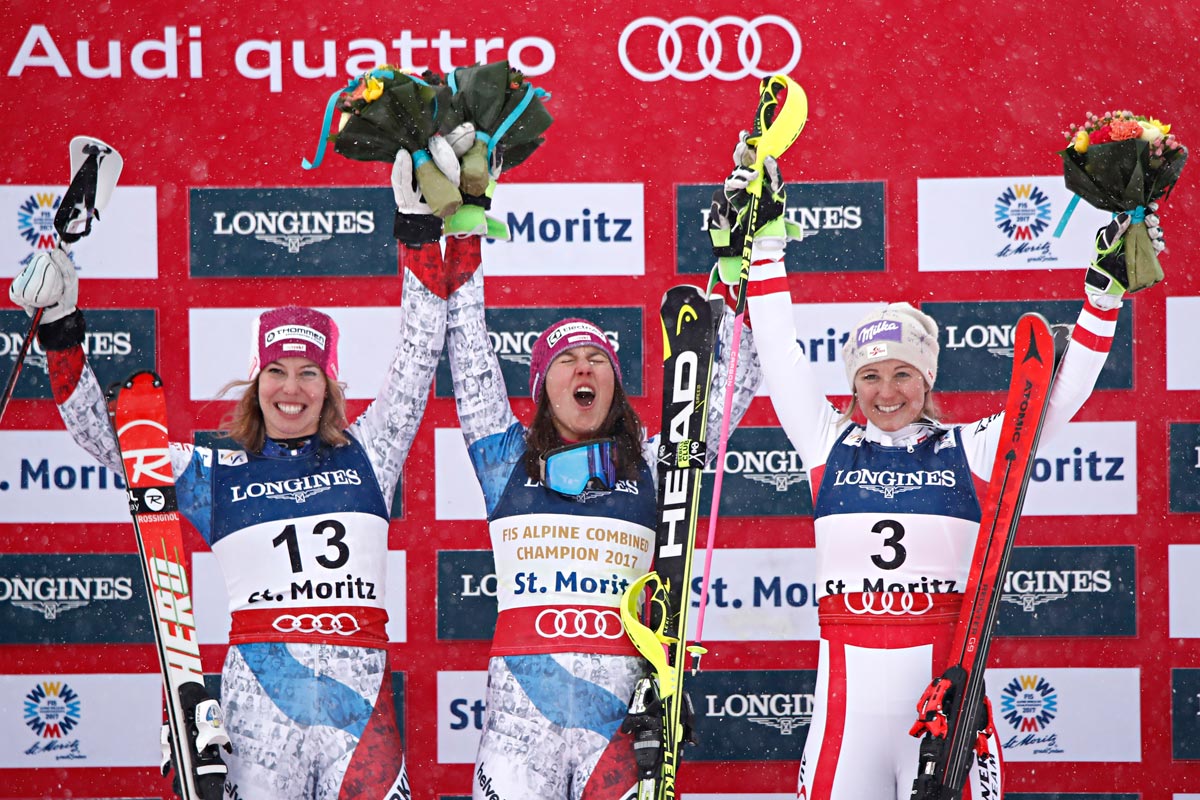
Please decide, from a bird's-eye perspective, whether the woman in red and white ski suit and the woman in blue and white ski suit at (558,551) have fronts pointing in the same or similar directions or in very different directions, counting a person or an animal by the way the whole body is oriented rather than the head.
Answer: same or similar directions

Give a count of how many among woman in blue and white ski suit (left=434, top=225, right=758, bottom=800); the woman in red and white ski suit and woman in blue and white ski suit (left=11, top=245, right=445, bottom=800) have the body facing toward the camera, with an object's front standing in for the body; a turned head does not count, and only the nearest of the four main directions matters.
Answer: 3

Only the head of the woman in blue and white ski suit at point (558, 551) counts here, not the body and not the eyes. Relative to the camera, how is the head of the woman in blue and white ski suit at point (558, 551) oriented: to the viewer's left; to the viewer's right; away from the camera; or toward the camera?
toward the camera

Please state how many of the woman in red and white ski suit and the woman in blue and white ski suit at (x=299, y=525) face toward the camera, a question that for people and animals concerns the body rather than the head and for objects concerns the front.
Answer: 2

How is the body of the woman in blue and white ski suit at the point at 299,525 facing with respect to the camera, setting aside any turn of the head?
toward the camera

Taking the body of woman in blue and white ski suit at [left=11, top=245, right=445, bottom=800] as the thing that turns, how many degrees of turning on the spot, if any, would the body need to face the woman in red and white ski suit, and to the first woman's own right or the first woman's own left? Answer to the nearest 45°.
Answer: approximately 90° to the first woman's own left

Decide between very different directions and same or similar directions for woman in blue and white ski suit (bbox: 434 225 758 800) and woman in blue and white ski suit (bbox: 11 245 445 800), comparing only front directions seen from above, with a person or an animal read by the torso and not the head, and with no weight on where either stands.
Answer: same or similar directions

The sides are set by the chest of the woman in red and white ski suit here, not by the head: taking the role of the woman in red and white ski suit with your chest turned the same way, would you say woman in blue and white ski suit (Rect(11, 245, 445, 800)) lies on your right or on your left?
on your right

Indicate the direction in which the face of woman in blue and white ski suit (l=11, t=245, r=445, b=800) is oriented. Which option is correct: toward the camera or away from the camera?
toward the camera

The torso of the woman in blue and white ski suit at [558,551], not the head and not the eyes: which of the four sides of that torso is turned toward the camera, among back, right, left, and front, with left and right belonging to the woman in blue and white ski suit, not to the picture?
front

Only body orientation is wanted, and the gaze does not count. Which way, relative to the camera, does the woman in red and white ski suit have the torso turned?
toward the camera
